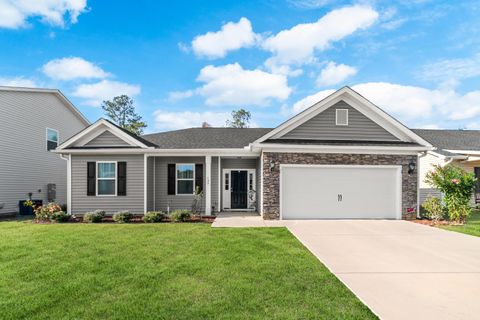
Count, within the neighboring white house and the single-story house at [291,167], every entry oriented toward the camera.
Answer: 2

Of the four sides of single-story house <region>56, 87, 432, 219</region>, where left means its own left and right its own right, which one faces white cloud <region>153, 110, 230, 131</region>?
back

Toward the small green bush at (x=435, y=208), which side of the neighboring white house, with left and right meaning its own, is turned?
front

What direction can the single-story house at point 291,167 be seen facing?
toward the camera

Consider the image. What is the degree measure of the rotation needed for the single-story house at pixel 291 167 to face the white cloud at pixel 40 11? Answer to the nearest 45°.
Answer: approximately 90° to its right

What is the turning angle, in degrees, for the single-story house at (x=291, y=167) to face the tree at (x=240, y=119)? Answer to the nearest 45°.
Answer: approximately 180°

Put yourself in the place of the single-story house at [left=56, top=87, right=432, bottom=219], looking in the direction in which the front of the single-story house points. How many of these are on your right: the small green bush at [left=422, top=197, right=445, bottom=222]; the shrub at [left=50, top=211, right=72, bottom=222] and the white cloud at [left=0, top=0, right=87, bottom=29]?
2
